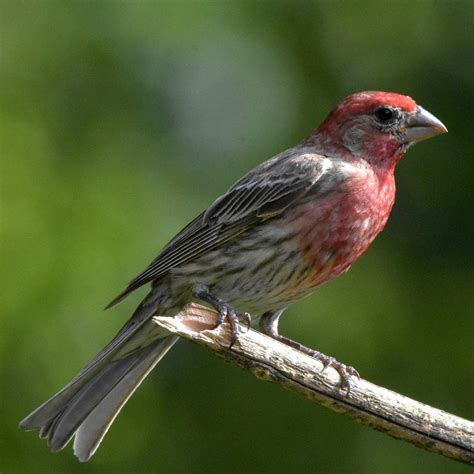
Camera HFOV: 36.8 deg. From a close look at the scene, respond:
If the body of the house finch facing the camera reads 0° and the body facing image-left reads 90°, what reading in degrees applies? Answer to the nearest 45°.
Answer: approximately 270°
